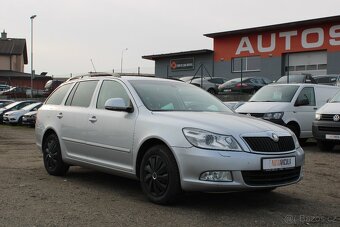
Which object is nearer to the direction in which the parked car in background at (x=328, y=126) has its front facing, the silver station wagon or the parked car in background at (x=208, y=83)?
the silver station wagon

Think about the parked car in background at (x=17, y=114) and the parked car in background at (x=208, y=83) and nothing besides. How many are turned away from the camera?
0

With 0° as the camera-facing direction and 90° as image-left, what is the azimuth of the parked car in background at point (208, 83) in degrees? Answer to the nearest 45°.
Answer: approximately 45°

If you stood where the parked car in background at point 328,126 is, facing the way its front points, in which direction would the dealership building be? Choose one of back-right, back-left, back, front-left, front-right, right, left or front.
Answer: back-right

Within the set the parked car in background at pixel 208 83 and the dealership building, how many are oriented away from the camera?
0

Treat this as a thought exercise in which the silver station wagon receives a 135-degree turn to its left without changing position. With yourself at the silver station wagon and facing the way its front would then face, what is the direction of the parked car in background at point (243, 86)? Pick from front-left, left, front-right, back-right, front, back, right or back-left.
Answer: front

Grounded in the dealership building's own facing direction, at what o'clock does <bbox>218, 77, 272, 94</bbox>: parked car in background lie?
The parked car in background is roughly at 11 o'clock from the dealership building.

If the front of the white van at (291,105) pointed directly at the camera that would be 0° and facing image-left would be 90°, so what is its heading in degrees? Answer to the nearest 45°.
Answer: approximately 45°

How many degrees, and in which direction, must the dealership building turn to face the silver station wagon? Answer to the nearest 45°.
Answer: approximately 45° to its left

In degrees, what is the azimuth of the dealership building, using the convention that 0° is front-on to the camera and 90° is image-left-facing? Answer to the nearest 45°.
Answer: approximately 45°

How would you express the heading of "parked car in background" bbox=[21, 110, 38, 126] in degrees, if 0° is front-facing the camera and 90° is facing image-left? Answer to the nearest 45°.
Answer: approximately 45°
